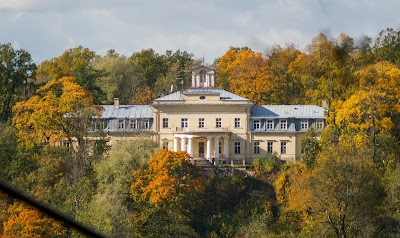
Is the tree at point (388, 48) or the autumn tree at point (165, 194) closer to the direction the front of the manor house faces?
the autumn tree

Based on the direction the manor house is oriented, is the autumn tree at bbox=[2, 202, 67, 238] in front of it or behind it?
in front

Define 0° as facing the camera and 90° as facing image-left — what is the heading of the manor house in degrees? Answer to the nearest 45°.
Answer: approximately 0°

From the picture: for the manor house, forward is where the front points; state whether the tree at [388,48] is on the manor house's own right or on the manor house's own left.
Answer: on the manor house's own left

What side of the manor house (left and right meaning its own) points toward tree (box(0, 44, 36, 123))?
right
